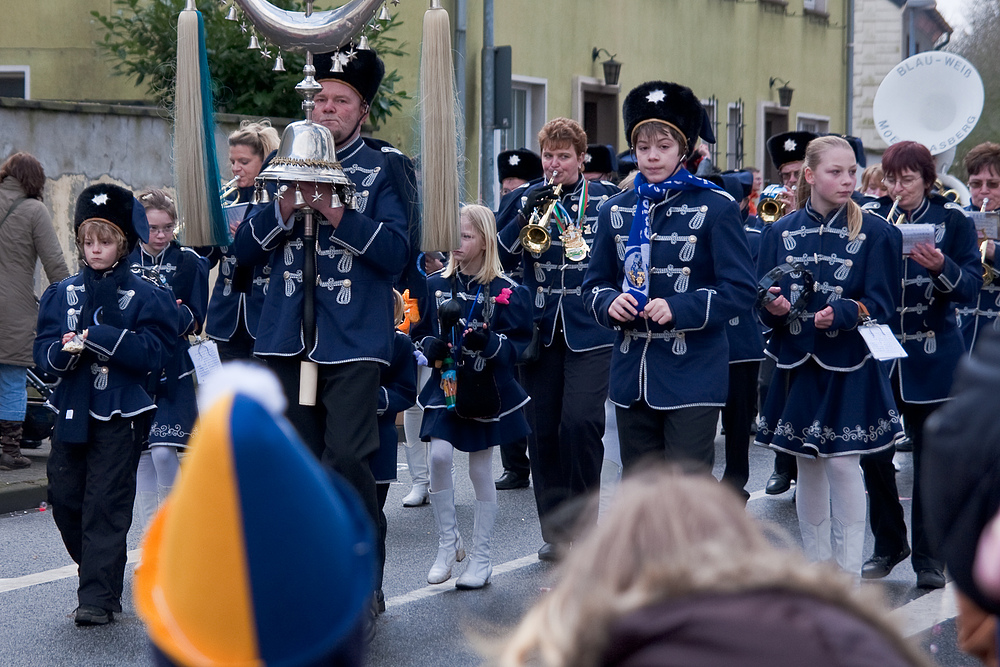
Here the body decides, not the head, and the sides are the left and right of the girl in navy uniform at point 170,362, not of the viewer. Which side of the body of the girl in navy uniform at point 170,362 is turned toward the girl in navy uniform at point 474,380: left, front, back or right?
left

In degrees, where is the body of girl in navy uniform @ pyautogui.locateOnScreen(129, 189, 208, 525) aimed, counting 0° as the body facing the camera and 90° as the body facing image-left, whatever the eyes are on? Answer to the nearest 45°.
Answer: approximately 45°

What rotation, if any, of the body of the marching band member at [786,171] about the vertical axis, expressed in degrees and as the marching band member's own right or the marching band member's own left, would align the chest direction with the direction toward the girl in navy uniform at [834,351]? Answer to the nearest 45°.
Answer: approximately 45° to the marching band member's own left

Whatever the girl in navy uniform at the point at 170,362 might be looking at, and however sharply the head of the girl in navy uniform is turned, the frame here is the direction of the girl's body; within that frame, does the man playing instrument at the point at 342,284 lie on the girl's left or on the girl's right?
on the girl's left

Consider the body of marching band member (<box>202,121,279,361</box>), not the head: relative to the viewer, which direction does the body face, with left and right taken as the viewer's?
facing the viewer and to the left of the viewer

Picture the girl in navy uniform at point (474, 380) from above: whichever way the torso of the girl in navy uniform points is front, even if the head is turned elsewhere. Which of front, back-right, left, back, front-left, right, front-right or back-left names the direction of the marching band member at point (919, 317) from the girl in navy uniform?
back-left

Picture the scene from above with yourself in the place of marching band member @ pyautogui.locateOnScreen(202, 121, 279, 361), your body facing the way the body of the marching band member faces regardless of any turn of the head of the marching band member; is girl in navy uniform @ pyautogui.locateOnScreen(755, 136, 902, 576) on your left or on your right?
on your left
